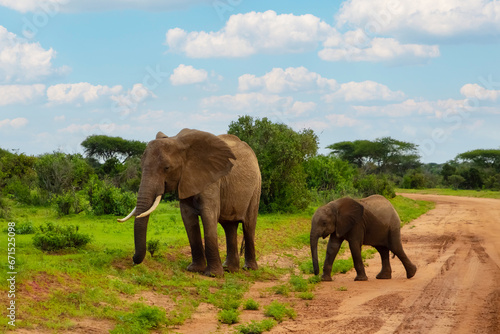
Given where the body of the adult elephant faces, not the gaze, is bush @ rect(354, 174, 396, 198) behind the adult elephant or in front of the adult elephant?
behind

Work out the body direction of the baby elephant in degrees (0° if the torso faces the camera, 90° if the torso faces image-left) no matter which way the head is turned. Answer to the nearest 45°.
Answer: approximately 90°

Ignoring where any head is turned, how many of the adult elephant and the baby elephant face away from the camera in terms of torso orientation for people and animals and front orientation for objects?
0

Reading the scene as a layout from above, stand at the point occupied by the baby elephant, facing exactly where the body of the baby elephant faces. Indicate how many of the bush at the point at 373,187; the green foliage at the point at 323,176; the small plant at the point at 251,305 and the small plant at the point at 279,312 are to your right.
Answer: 2

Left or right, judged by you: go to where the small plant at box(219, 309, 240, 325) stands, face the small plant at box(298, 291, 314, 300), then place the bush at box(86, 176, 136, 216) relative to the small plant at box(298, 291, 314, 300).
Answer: left

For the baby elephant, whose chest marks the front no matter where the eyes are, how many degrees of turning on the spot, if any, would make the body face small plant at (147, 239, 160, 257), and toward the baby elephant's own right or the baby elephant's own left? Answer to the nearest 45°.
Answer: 0° — it already faces it

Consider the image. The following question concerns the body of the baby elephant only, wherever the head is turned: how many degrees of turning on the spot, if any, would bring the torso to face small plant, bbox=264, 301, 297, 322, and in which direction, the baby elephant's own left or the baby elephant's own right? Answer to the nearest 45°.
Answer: approximately 90° to the baby elephant's own left

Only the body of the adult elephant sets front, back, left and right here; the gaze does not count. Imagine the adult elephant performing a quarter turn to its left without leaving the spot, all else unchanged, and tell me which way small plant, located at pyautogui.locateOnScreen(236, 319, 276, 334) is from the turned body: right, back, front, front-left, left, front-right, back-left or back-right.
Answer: front-right

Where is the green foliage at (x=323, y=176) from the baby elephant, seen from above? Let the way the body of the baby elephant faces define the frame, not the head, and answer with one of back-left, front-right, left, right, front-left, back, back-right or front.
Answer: right

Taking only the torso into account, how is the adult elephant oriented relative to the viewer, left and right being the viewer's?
facing the viewer and to the left of the viewer

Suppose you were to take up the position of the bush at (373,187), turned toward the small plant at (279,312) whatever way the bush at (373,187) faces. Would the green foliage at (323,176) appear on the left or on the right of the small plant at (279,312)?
right

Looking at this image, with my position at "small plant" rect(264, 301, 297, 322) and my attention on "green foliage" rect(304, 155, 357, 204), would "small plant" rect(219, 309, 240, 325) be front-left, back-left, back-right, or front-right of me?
back-left

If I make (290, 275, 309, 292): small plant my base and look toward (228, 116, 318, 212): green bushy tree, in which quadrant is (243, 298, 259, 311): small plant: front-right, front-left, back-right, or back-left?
back-left

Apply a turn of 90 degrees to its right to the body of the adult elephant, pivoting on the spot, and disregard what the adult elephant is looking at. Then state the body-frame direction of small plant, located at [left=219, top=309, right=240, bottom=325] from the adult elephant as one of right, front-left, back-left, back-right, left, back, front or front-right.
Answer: back-left

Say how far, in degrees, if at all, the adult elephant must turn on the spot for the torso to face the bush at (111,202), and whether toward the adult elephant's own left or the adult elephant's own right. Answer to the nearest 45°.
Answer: approximately 135° to the adult elephant's own right

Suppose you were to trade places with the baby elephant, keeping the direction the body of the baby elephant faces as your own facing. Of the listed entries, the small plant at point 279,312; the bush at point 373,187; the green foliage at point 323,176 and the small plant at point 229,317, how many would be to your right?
2
